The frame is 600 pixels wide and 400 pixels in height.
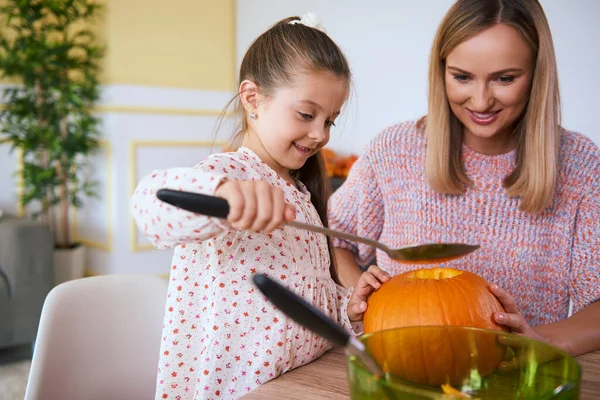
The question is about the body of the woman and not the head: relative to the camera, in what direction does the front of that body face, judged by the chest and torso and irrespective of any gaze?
toward the camera

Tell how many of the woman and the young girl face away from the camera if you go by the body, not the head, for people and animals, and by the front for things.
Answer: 0

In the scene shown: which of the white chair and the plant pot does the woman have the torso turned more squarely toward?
the white chair

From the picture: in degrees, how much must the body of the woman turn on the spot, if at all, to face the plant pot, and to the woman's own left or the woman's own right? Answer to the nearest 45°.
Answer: approximately 135° to the woman's own right

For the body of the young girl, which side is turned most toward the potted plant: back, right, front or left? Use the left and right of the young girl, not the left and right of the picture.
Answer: back

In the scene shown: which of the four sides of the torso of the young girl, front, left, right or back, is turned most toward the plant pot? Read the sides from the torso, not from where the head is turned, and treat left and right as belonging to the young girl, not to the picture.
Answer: back

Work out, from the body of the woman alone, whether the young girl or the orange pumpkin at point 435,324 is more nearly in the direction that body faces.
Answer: the orange pumpkin

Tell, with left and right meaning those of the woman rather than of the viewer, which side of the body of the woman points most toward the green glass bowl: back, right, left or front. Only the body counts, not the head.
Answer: front

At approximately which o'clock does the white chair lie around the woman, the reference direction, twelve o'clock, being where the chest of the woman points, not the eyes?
The white chair is roughly at 2 o'clock from the woman.

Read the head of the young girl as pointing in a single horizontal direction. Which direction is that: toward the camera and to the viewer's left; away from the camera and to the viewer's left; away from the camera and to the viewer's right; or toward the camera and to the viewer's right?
toward the camera and to the viewer's right

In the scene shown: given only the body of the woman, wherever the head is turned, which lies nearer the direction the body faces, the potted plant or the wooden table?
the wooden table

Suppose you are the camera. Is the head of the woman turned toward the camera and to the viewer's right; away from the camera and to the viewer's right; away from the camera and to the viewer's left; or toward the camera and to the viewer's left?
toward the camera and to the viewer's left

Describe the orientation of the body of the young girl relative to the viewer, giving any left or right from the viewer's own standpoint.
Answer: facing the viewer and to the right of the viewer

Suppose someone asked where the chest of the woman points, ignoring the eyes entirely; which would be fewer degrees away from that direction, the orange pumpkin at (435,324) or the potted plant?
the orange pumpkin

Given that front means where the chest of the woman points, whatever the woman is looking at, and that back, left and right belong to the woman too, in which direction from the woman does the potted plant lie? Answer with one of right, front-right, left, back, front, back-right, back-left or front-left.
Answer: back-right
